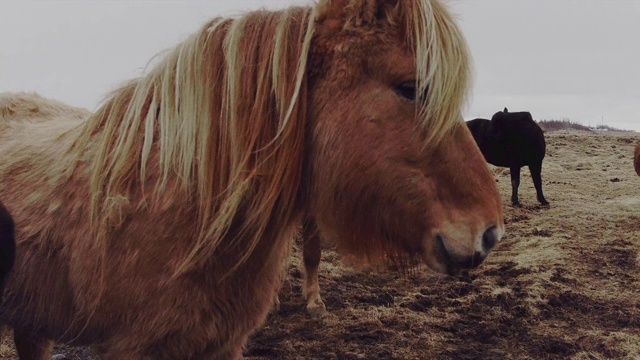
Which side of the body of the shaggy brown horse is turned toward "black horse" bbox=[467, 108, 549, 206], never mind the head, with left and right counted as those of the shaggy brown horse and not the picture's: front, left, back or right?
left

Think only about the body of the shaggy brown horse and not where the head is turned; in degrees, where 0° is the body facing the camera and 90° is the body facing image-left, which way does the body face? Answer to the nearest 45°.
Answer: approximately 315°

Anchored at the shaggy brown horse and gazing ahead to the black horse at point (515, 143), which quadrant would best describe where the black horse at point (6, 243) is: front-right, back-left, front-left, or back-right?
back-left
